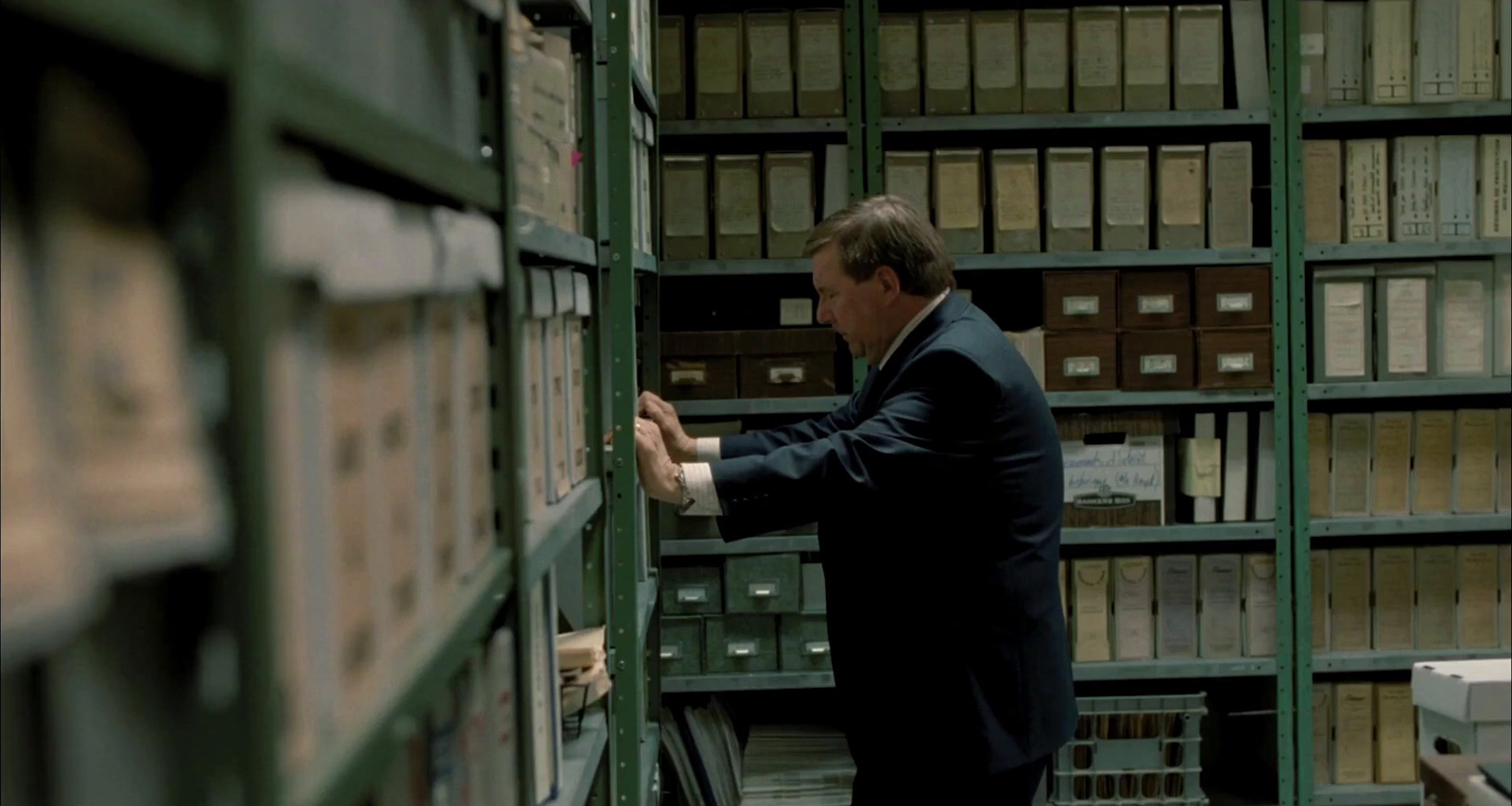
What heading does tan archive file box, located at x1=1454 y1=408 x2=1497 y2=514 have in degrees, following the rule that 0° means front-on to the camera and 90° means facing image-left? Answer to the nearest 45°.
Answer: approximately 0°

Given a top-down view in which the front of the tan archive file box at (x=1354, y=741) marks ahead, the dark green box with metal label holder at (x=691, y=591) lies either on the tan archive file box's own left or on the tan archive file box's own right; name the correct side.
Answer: on the tan archive file box's own right

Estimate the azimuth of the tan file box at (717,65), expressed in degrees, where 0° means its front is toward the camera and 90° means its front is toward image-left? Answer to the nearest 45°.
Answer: approximately 0°

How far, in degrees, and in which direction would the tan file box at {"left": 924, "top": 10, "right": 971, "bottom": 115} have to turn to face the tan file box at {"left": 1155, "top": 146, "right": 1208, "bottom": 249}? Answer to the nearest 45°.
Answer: approximately 90° to its left

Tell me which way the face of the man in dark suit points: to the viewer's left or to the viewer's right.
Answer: to the viewer's left

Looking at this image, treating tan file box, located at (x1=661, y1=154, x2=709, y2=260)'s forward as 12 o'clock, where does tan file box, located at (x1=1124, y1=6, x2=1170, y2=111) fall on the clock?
tan file box, located at (x1=1124, y1=6, x2=1170, y2=111) is roughly at 9 o'clock from tan file box, located at (x1=661, y1=154, x2=709, y2=260).
